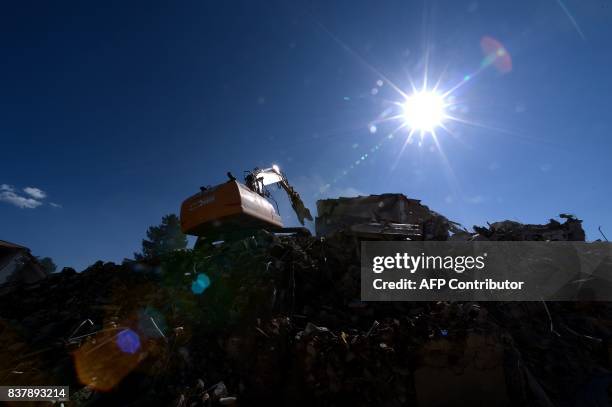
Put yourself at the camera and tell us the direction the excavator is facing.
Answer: facing away from the viewer and to the right of the viewer

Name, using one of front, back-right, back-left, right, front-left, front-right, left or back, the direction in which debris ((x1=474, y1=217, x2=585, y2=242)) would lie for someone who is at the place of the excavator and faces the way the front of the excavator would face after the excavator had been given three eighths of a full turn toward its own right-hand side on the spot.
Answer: left

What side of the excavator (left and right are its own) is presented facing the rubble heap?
front
